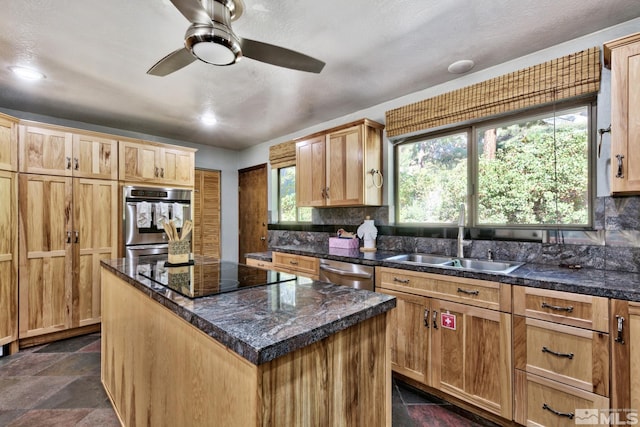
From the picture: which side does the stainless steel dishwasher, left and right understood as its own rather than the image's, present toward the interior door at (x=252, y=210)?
right

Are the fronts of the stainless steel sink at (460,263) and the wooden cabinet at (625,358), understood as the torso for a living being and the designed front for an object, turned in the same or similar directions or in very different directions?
same or similar directions

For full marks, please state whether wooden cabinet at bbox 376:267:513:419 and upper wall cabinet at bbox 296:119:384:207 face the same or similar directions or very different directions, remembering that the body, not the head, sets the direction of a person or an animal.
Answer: same or similar directions

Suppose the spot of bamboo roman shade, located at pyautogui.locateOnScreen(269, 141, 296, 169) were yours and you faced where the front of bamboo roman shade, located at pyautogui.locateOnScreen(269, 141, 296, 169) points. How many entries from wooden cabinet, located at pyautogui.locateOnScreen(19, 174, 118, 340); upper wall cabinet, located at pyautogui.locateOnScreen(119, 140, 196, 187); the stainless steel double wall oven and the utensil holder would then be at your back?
0

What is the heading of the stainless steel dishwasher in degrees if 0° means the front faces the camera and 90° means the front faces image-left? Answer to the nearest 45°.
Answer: approximately 45°

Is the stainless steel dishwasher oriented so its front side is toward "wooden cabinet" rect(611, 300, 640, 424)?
no

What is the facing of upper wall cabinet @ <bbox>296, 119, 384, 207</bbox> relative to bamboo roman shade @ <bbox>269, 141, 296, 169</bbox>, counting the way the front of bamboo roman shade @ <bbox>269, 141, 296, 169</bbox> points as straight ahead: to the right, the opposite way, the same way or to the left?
the same way

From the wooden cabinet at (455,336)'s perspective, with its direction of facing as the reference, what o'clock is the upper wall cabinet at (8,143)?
The upper wall cabinet is roughly at 1 o'clock from the wooden cabinet.

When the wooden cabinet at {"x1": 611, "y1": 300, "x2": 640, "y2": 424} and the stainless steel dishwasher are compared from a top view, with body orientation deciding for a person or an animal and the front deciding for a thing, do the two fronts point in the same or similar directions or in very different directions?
same or similar directions

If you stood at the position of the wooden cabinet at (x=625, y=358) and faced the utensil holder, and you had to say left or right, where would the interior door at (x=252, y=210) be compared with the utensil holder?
right

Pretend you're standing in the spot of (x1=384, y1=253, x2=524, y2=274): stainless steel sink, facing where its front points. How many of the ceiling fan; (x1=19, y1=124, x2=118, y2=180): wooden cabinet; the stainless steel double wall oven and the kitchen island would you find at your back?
0

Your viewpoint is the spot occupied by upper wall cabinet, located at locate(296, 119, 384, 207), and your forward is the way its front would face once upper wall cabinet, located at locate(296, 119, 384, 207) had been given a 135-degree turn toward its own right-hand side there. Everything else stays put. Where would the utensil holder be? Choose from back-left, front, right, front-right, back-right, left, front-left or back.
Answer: back-left

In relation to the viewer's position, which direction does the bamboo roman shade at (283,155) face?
facing the viewer and to the left of the viewer

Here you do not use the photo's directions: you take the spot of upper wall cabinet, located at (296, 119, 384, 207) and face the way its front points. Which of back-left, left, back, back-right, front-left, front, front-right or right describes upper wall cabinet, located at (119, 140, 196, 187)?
front-right

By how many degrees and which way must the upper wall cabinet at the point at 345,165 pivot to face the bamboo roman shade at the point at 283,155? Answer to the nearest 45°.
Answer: approximately 90° to its right

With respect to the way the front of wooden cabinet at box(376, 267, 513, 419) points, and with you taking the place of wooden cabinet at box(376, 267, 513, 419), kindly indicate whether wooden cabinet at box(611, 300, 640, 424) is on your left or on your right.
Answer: on your left

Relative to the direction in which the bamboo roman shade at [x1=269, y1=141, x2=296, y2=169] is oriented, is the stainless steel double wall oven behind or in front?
in front

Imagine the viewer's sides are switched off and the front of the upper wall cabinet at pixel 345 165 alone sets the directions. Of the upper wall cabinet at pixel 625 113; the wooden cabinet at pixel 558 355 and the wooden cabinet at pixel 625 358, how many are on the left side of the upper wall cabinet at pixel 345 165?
3

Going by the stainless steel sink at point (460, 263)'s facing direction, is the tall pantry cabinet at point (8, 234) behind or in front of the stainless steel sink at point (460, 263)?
in front

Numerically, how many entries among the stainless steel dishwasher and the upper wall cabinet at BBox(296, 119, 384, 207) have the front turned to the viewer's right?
0
